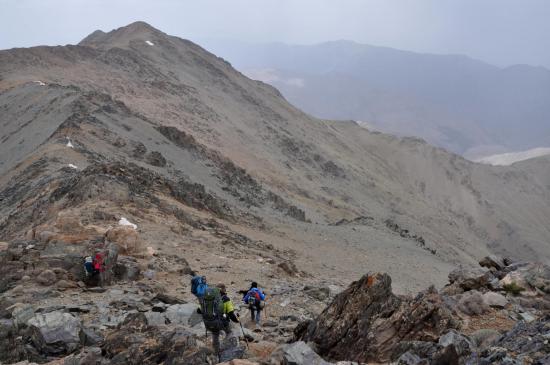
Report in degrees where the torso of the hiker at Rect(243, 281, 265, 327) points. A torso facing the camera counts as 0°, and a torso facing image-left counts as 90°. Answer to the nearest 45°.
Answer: approximately 180°

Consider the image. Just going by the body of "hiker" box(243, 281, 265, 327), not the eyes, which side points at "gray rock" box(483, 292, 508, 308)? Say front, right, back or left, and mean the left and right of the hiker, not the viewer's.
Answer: right

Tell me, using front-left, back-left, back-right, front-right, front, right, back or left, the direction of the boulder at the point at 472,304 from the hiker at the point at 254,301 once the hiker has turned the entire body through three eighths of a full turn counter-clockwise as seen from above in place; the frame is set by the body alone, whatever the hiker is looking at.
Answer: back-left

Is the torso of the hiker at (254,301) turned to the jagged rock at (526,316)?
no

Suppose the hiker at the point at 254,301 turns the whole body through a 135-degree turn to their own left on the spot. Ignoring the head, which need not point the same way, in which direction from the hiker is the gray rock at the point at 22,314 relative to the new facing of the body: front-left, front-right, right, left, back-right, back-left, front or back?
front-right

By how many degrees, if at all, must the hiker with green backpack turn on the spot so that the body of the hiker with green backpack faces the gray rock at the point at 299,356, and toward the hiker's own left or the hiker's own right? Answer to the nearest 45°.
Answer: approximately 90° to the hiker's own right

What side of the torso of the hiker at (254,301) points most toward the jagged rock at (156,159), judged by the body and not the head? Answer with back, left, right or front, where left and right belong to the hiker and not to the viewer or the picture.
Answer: front

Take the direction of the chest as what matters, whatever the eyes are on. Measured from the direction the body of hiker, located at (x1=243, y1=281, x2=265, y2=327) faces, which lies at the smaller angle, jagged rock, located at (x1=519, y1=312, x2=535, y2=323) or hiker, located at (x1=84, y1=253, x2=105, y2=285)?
the hiker

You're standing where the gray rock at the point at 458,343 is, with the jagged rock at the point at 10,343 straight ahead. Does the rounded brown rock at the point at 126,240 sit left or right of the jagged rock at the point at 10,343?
right

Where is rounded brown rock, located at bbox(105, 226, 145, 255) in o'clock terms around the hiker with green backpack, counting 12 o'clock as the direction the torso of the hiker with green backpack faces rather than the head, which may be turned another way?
The rounded brown rock is roughly at 10 o'clock from the hiker with green backpack.

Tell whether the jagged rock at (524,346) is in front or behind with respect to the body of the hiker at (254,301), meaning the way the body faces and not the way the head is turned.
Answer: behind

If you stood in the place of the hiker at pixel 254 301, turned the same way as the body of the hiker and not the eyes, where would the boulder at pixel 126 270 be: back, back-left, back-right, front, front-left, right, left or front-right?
front-left

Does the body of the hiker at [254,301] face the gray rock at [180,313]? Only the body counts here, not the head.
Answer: no

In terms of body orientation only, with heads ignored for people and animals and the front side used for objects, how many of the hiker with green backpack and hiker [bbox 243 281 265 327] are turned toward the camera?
0

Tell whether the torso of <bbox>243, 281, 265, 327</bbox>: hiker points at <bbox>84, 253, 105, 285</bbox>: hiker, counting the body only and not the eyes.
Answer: no

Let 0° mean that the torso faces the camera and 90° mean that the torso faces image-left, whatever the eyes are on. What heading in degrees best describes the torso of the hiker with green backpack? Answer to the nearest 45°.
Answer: approximately 225°

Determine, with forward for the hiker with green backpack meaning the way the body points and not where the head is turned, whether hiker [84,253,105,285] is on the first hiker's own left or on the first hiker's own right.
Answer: on the first hiker's own left

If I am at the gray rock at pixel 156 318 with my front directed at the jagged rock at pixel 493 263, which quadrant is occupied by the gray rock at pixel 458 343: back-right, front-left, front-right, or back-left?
front-right

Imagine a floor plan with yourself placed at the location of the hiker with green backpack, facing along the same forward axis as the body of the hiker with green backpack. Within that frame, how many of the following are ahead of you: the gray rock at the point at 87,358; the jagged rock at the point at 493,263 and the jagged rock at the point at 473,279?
2
